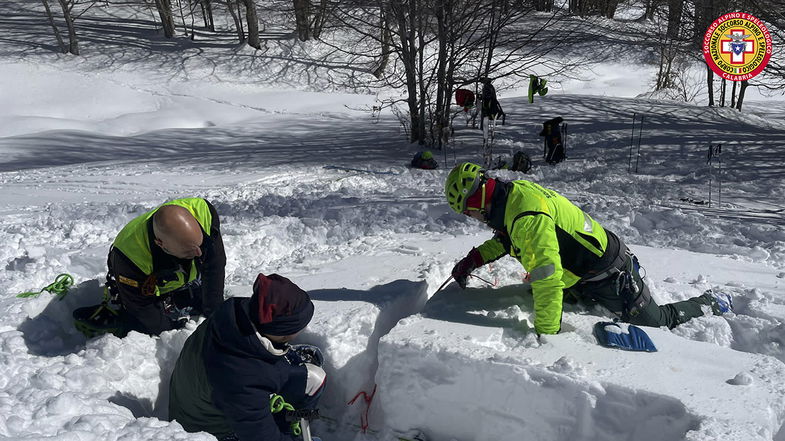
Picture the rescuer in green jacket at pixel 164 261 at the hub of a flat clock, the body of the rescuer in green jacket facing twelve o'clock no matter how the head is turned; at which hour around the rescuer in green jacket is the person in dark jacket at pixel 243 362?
The person in dark jacket is roughly at 1 o'clock from the rescuer in green jacket.

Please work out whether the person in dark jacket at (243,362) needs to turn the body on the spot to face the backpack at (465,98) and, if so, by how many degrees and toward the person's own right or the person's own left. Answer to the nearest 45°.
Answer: approximately 45° to the person's own left

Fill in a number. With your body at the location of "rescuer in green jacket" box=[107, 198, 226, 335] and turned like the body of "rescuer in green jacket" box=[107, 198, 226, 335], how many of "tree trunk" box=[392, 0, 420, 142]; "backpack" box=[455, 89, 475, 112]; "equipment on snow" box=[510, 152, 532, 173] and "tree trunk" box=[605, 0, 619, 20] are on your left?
4

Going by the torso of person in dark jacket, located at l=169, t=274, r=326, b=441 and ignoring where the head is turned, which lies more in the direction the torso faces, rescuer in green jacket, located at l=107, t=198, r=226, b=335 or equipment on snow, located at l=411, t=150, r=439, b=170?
the equipment on snow

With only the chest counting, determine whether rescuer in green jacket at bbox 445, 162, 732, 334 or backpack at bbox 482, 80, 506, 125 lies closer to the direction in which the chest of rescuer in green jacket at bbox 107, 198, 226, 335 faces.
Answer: the rescuer in green jacket

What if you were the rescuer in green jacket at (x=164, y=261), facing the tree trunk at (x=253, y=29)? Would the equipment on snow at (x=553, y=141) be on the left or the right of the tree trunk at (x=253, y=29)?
right

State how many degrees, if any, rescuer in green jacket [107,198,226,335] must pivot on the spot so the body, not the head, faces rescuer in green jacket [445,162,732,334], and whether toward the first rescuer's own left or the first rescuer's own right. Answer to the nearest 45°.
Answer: approximately 45° to the first rescuer's own left

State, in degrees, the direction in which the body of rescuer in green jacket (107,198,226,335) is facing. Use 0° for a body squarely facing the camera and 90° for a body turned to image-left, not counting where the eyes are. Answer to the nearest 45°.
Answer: approximately 315°

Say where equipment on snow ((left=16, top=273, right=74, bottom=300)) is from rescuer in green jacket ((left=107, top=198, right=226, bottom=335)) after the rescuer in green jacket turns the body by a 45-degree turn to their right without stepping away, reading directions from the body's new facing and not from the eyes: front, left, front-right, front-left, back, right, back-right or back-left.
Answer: back-right

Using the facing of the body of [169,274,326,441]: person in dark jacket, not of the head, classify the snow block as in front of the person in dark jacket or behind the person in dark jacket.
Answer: in front
